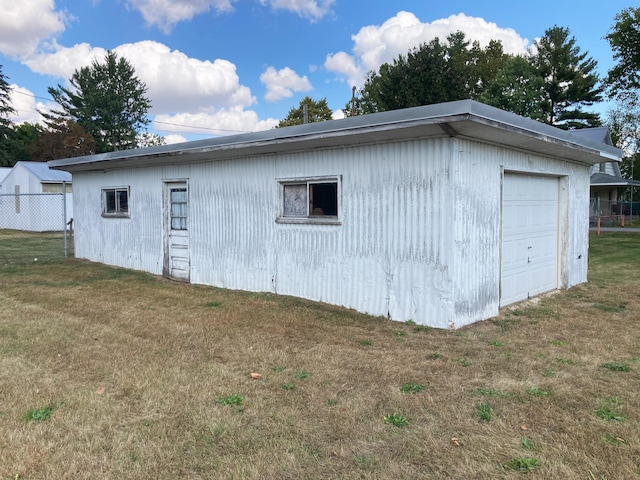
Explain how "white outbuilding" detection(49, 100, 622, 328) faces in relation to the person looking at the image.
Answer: facing the viewer and to the right of the viewer

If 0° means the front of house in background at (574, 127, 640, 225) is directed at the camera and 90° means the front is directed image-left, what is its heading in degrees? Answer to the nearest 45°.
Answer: approximately 0°

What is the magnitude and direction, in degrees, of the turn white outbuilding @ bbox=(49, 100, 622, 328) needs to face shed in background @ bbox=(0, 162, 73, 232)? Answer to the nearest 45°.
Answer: approximately 180°

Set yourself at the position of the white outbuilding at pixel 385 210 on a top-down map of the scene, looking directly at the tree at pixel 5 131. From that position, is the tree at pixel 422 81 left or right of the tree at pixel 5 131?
right

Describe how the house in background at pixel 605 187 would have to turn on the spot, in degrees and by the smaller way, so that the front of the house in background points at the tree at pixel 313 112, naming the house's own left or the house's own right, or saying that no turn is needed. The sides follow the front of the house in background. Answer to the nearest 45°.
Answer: approximately 90° to the house's own right

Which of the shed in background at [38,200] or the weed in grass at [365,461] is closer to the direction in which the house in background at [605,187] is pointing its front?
the weed in grass

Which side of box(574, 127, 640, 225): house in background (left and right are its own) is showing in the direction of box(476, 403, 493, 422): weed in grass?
front

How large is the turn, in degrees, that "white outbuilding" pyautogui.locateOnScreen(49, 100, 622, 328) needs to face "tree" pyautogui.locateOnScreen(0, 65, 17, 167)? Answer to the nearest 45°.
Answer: approximately 180°

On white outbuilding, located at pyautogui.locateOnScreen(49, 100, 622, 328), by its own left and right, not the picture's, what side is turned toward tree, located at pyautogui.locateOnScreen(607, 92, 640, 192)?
left

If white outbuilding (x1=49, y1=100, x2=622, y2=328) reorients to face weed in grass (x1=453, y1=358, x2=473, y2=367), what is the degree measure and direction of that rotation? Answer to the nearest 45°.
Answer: approximately 45° to its right

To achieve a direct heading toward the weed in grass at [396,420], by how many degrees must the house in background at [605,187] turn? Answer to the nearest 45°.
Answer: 0° — it already faces it

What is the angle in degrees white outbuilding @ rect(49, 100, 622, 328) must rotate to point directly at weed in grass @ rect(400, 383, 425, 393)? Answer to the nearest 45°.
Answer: approximately 45° to its right

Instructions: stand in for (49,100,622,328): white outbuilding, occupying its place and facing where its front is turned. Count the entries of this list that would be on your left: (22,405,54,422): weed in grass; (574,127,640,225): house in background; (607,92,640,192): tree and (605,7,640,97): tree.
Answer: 3

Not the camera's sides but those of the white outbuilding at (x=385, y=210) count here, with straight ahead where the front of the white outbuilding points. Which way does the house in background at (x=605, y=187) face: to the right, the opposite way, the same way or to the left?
to the right
